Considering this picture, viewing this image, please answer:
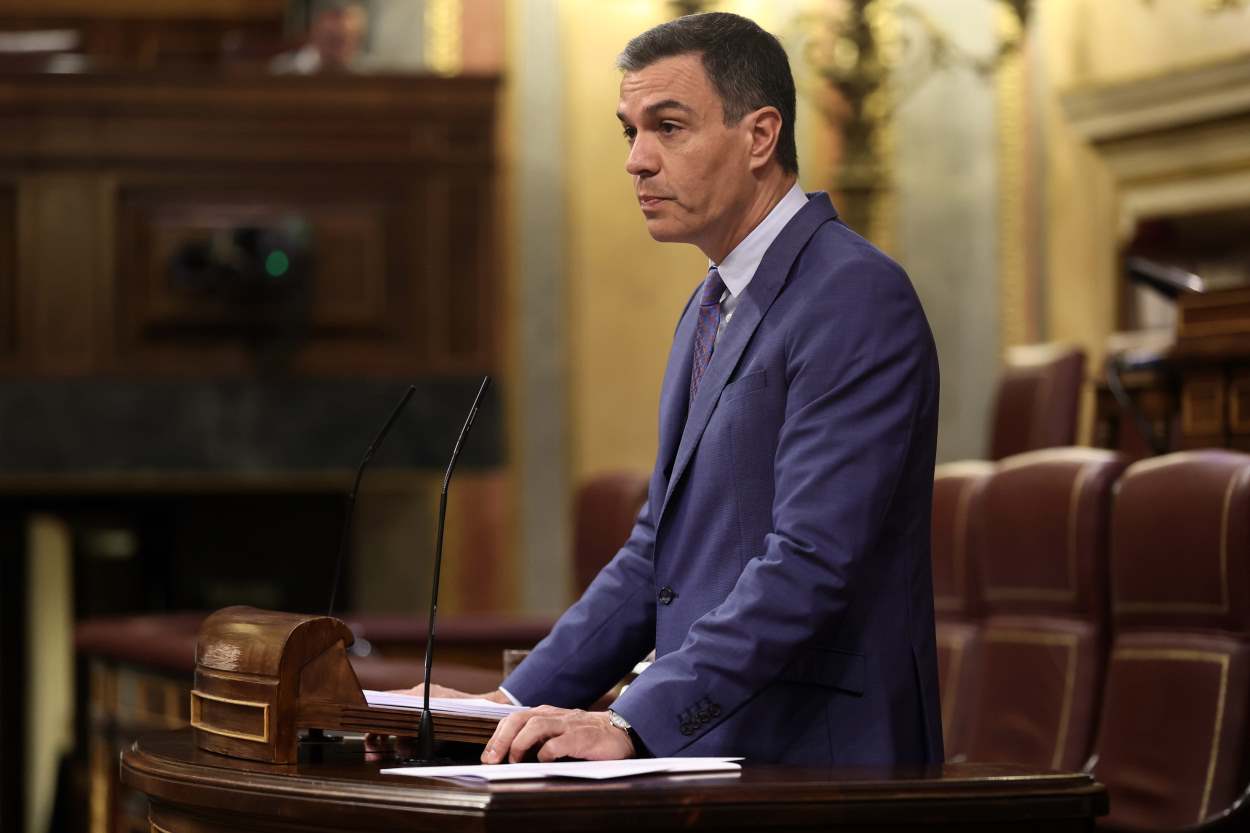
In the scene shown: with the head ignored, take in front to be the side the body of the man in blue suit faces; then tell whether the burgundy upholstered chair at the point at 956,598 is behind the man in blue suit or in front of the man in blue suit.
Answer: behind
